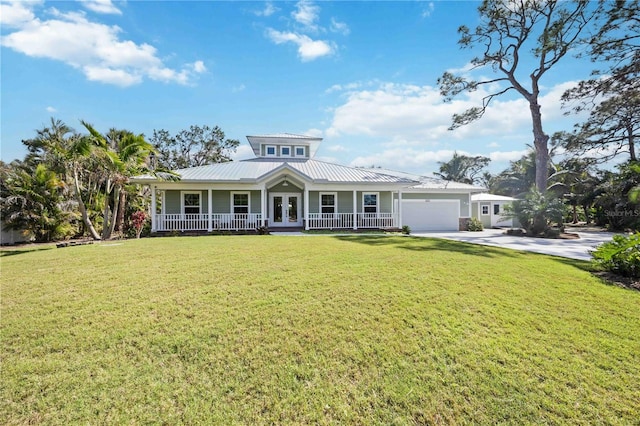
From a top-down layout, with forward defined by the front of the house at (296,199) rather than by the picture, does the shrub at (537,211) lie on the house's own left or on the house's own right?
on the house's own left

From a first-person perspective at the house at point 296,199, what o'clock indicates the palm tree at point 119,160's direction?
The palm tree is roughly at 2 o'clock from the house.

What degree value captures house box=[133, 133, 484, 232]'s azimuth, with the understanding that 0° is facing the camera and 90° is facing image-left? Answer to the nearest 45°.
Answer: approximately 0°

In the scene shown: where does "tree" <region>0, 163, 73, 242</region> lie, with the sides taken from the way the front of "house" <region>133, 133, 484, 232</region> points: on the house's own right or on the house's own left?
on the house's own right

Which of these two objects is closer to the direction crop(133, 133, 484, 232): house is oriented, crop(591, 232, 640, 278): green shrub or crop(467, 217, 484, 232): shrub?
the green shrub

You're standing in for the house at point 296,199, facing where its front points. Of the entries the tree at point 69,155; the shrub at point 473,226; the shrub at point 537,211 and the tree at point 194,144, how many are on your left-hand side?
2

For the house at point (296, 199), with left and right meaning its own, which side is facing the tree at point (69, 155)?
right
